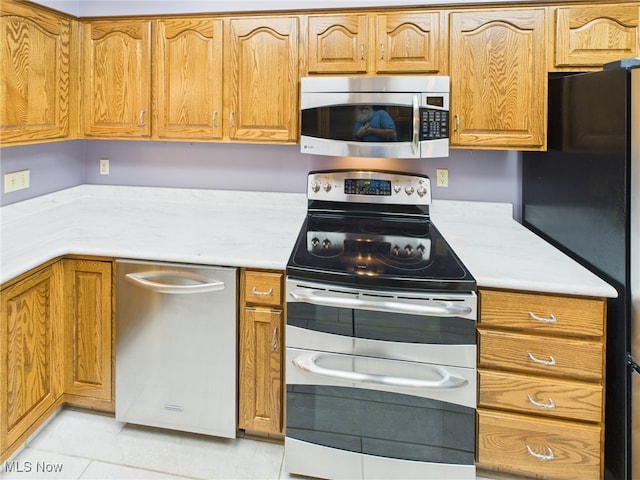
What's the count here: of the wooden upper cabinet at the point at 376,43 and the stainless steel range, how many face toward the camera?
2

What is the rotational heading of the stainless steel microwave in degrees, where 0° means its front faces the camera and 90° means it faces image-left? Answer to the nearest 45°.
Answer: approximately 0°

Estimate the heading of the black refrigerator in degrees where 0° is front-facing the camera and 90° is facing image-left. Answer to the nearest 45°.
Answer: approximately 315°
